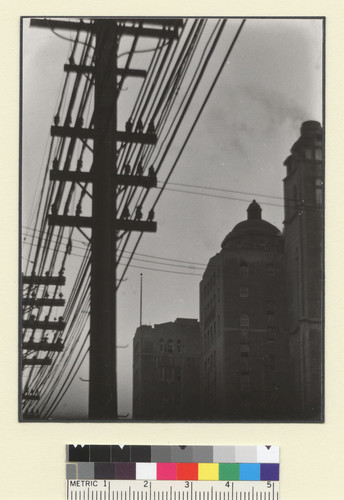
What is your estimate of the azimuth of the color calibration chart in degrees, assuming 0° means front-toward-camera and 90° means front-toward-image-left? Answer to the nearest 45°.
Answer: approximately 0°
